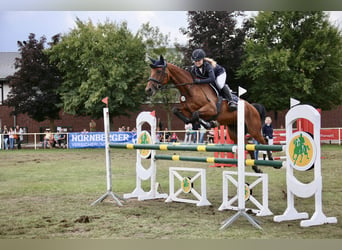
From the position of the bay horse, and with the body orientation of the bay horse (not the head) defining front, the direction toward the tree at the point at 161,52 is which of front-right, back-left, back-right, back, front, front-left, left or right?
back-right

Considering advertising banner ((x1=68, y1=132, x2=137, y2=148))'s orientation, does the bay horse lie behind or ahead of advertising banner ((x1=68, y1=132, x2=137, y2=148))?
ahead

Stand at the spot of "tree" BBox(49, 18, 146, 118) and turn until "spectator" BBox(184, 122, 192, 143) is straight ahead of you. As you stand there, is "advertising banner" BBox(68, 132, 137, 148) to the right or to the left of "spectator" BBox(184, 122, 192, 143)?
right

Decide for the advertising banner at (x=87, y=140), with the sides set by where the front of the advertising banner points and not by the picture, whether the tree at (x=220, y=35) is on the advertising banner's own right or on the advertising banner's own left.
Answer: on the advertising banner's own left

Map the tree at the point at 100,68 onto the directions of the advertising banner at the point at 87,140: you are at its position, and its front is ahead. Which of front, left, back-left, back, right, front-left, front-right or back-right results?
back

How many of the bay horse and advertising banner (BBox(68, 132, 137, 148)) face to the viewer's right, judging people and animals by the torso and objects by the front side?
0

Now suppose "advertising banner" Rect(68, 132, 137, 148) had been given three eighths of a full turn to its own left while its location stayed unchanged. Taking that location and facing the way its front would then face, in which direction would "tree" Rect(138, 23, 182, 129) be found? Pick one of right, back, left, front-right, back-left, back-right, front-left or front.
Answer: front

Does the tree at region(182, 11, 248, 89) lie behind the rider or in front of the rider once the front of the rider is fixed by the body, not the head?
behind

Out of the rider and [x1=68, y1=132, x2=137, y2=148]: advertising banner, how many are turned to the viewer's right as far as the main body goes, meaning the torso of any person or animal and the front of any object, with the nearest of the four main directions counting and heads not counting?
0

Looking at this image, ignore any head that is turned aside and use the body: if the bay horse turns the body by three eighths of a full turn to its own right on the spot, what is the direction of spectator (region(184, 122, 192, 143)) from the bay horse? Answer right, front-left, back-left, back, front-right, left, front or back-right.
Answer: front
